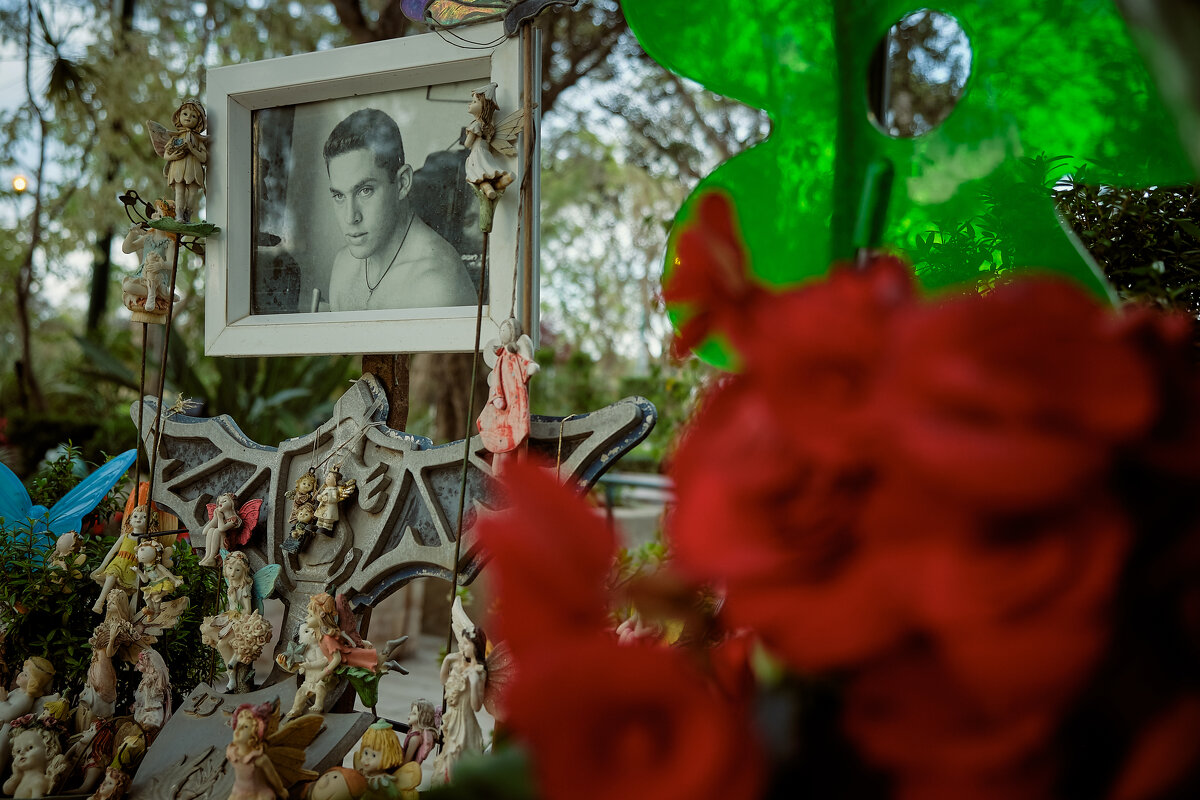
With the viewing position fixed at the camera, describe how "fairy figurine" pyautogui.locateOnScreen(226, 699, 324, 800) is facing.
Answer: facing the viewer and to the left of the viewer

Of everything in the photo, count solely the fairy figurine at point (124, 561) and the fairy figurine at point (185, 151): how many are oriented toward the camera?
2

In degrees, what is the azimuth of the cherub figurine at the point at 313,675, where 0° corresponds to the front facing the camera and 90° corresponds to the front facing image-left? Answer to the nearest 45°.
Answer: approximately 45°

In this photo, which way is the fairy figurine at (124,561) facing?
toward the camera

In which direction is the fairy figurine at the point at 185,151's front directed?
toward the camera

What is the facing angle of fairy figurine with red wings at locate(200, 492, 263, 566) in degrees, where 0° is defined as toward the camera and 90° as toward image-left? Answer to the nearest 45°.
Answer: approximately 45°
